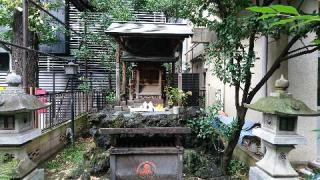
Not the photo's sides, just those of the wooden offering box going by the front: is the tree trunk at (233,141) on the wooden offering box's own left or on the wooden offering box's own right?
on the wooden offering box's own left

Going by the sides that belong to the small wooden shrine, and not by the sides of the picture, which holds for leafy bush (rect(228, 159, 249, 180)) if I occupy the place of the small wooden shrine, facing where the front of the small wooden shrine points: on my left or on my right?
on my left

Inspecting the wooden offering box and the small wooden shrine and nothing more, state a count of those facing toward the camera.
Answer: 2

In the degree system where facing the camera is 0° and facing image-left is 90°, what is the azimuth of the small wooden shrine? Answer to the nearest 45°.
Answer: approximately 0°

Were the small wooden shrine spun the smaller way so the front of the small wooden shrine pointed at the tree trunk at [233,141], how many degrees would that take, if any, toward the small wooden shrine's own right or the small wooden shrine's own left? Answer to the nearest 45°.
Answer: approximately 45° to the small wooden shrine's own left

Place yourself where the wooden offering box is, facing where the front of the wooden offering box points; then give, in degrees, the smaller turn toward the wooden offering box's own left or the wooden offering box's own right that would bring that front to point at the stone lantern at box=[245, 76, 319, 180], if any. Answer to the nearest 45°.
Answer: approximately 45° to the wooden offering box's own left

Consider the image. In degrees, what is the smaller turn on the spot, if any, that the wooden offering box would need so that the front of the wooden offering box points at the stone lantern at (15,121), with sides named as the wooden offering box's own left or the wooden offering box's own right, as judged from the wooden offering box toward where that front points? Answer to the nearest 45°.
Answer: approximately 45° to the wooden offering box's own right

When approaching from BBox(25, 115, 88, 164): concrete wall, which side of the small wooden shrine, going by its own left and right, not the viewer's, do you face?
right
